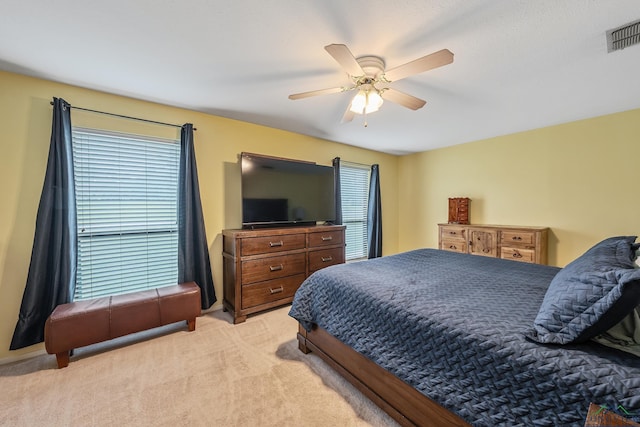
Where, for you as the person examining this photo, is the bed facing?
facing away from the viewer and to the left of the viewer

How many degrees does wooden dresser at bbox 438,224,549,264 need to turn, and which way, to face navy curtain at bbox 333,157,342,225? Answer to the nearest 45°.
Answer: approximately 45° to its right

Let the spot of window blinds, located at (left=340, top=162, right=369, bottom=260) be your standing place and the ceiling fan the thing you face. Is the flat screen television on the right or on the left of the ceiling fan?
right

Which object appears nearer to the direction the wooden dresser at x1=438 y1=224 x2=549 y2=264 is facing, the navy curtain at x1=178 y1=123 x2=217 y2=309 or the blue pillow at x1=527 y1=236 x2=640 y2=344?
the navy curtain

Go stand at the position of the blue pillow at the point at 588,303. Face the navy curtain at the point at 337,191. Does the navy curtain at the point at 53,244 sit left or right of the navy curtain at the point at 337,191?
left

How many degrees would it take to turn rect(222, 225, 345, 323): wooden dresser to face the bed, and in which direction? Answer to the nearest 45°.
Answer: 0° — it already faces it

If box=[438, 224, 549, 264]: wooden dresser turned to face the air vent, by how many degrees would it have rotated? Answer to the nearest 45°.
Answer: approximately 45° to its left

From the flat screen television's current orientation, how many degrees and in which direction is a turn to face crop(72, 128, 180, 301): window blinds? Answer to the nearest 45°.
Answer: approximately 135° to its right

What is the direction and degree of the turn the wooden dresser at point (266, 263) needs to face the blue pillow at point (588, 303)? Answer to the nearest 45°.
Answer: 0° — it already faces it

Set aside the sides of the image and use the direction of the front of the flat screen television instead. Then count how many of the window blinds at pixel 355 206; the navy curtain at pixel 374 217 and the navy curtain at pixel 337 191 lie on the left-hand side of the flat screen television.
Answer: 3

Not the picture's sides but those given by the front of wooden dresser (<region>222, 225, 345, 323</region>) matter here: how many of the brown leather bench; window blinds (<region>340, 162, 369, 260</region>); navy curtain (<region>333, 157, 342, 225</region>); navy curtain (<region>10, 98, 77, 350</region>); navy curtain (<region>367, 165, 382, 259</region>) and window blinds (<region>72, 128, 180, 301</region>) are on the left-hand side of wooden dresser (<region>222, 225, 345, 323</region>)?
3

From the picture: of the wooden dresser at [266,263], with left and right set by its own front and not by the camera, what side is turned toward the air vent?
front

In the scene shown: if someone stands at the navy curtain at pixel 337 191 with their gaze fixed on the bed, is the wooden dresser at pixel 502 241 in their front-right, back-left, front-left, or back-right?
front-left

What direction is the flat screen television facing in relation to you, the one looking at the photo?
facing the viewer and to the right of the viewer

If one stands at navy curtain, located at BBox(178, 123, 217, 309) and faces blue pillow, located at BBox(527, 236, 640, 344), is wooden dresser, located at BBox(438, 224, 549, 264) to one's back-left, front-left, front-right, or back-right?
front-left

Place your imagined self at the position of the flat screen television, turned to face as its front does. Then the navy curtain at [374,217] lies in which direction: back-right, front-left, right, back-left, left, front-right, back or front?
left

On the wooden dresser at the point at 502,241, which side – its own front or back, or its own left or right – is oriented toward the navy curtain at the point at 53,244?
front

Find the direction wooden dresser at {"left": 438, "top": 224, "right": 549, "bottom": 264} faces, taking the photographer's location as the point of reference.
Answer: facing the viewer and to the left of the viewer

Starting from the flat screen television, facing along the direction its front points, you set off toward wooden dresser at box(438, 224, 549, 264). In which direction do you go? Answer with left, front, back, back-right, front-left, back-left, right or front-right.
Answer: front-left

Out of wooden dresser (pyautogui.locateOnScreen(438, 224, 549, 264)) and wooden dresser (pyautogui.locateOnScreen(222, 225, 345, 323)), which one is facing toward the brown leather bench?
wooden dresser (pyautogui.locateOnScreen(438, 224, 549, 264))
